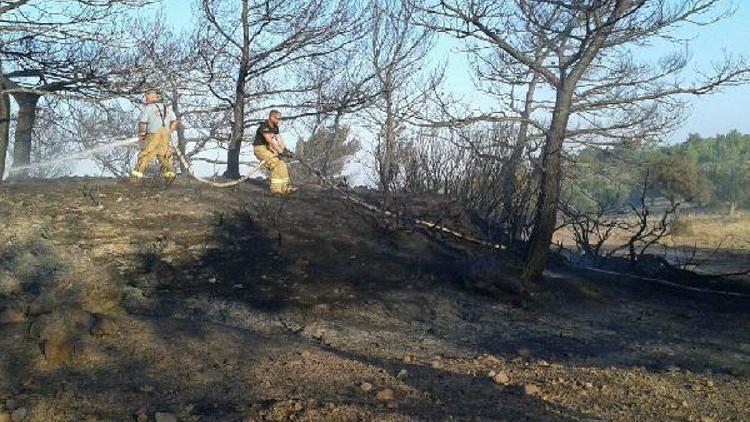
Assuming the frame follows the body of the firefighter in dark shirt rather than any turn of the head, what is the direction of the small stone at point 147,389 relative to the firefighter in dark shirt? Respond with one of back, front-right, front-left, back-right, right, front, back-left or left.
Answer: right

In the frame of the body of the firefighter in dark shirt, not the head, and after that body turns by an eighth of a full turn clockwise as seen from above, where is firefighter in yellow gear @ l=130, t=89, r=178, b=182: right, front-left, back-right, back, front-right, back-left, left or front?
back-right

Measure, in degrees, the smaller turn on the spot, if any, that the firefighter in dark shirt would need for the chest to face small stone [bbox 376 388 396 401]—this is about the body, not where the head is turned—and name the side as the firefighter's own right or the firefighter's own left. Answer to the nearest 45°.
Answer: approximately 90° to the firefighter's own right

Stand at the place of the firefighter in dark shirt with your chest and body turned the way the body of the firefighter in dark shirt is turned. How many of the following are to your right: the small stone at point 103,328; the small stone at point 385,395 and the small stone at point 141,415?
3

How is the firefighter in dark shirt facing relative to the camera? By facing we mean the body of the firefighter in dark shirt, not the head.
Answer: to the viewer's right

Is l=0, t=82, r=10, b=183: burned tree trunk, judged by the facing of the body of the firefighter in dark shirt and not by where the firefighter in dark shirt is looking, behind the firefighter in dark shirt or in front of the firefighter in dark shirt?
behind

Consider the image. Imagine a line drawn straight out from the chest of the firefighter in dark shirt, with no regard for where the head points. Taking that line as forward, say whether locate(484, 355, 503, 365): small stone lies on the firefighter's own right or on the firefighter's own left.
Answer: on the firefighter's own right

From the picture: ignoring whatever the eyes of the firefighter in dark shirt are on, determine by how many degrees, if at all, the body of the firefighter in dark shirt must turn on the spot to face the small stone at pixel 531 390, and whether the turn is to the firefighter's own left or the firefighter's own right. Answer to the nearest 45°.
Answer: approximately 90° to the firefighter's own right

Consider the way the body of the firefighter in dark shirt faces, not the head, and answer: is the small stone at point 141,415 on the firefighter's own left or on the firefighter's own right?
on the firefighter's own right

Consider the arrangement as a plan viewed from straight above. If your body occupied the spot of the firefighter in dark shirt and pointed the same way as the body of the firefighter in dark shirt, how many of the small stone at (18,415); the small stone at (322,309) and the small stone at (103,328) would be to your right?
3

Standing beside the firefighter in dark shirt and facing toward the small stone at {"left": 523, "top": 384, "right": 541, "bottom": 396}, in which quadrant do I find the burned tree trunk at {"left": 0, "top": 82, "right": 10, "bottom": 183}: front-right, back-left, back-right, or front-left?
back-right
